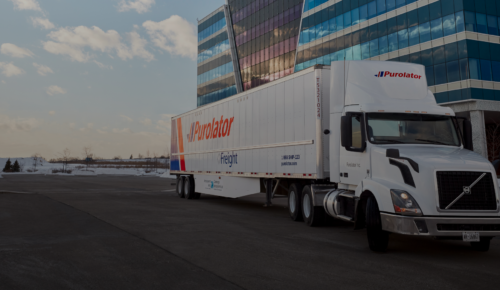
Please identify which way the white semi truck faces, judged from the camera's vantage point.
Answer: facing the viewer and to the right of the viewer

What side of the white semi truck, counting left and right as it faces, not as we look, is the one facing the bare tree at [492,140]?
left
